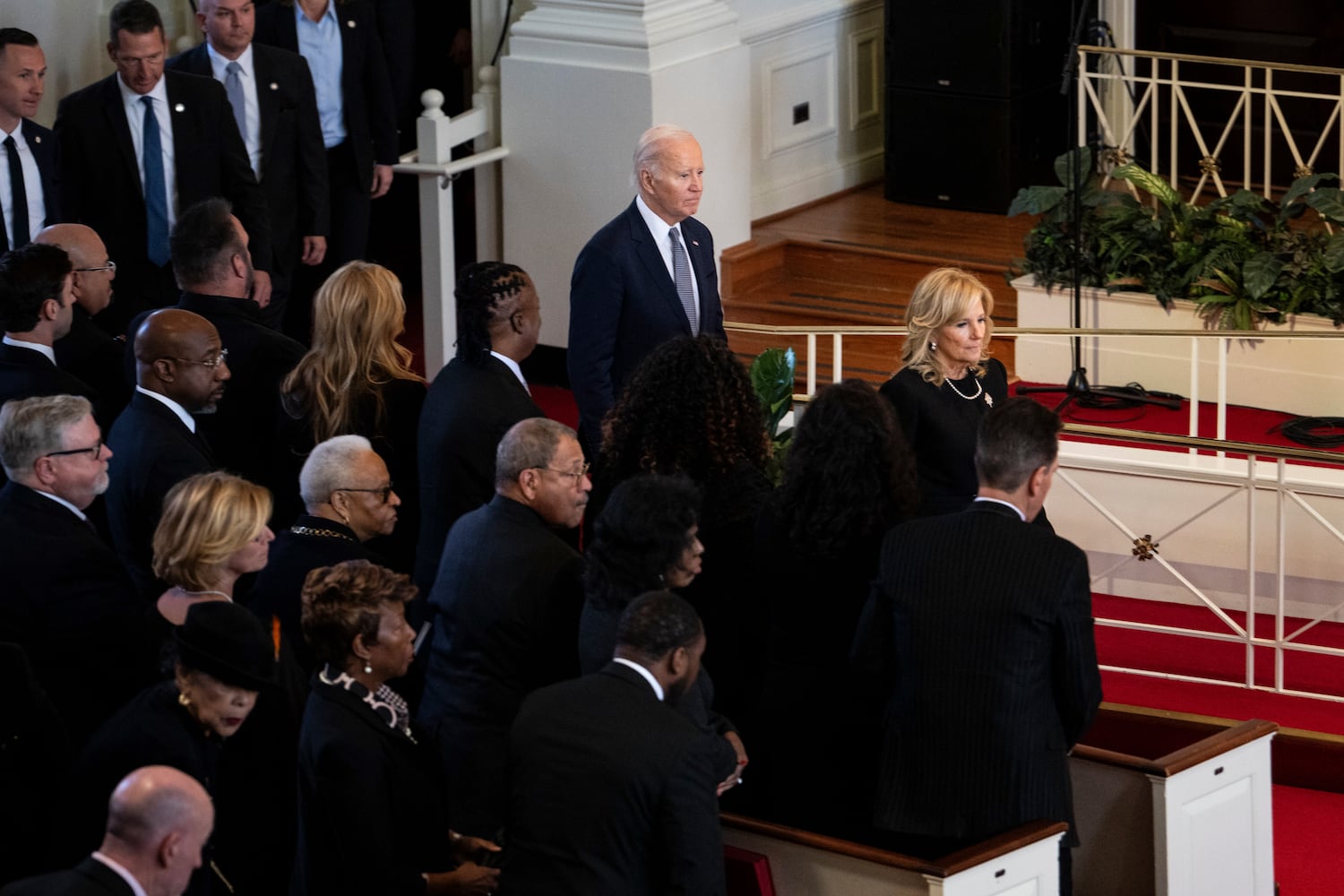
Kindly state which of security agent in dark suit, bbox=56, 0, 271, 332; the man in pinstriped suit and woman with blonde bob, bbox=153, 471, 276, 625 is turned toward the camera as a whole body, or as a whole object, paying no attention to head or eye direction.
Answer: the security agent in dark suit

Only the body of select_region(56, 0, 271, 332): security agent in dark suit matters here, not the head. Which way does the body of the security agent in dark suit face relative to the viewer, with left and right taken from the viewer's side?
facing the viewer

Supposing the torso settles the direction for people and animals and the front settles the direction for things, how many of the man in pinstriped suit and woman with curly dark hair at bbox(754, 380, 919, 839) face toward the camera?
0

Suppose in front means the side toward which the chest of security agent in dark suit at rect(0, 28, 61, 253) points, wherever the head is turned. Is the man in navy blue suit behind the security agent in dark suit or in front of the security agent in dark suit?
in front

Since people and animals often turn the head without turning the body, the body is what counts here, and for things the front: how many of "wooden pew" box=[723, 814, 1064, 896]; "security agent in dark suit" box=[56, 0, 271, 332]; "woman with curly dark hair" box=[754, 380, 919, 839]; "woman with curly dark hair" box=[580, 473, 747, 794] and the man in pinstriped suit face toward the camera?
1

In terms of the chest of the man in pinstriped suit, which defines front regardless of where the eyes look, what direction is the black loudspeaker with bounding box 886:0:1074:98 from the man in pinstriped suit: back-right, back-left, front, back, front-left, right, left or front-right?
front-left

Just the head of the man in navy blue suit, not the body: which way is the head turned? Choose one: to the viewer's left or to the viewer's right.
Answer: to the viewer's right

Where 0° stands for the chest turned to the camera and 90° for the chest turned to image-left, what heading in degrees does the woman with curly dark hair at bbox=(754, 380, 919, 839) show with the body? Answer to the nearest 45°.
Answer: approximately 225°

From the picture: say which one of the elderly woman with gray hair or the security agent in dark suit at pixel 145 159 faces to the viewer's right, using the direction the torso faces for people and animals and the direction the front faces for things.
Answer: the elderly woman with gray hair

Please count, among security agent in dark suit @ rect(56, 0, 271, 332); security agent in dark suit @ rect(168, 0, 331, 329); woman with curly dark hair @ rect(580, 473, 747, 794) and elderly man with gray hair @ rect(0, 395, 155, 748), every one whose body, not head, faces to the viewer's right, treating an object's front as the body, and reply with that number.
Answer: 2

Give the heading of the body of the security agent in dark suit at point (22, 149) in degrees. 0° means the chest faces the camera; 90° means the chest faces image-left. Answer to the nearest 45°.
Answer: approximately 315°

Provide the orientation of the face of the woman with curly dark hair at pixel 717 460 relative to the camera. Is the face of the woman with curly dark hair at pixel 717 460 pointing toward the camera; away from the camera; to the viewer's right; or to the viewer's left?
away from the camera

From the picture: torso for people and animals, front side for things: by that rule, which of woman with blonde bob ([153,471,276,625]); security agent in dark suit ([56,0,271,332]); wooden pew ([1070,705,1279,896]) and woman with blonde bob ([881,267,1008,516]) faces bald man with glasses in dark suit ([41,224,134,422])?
security agent in dark suit ([56,0,271,332])

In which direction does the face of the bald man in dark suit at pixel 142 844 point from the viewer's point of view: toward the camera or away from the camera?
away from the camera

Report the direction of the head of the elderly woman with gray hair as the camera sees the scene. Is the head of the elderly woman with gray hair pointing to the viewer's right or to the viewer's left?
to the viewer's right
